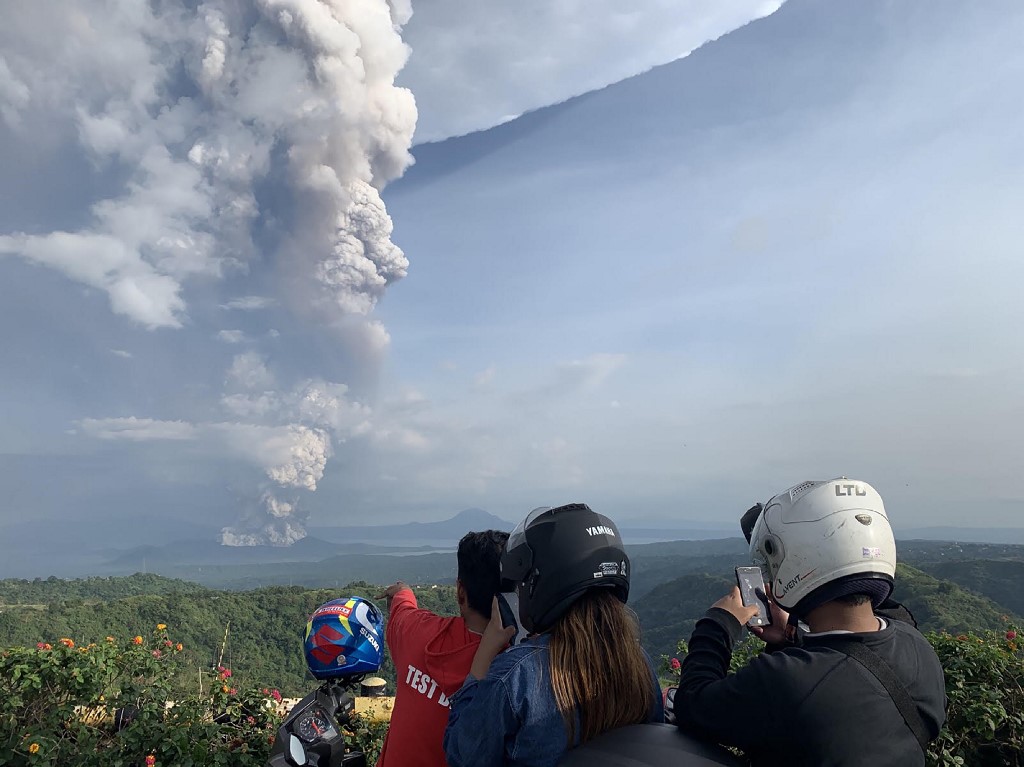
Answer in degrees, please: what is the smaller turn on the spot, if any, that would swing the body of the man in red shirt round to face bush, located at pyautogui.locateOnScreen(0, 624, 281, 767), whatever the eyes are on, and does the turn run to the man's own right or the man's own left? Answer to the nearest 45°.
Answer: approximately 45° to the man's own left

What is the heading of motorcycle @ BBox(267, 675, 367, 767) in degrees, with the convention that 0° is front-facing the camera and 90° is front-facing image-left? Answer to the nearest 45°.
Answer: approximately 135°

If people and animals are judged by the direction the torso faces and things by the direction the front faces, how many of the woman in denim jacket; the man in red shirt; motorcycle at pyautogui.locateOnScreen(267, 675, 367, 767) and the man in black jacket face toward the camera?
0

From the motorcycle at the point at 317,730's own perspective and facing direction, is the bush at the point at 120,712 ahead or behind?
ahead

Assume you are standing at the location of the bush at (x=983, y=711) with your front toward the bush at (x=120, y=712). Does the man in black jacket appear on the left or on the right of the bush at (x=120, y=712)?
left

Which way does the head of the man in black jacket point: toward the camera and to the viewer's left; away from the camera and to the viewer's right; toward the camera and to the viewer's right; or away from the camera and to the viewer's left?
away from the camera and to the viewer's left

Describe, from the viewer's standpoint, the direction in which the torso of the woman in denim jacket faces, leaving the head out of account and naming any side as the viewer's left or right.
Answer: facing away from the viewer and to the left of the viewer

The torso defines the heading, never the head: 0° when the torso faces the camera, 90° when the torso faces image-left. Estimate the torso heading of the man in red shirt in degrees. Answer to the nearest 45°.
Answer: approximately 180°

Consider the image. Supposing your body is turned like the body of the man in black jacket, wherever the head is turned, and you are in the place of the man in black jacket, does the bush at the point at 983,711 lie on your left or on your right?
on your right

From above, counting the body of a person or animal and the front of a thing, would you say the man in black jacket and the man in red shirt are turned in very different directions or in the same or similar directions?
same or similar directions

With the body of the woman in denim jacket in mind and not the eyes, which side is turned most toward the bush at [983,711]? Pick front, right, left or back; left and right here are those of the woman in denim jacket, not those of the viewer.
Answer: right

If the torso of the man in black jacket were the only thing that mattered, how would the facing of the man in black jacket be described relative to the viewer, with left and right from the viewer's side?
facing away from the viewer and to the left of the viewer

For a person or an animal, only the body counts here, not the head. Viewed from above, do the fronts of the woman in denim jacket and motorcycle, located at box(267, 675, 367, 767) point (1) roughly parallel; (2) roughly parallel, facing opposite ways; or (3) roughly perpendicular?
roughly parallel

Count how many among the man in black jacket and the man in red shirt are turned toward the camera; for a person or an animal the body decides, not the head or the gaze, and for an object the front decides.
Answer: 0

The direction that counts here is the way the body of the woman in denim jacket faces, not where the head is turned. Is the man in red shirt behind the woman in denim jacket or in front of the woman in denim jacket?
in front

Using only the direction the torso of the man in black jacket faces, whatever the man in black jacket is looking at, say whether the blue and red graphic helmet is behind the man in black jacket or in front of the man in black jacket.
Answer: in front

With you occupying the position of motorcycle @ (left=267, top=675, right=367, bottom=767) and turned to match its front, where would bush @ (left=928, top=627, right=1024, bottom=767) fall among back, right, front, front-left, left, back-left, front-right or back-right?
back-right
